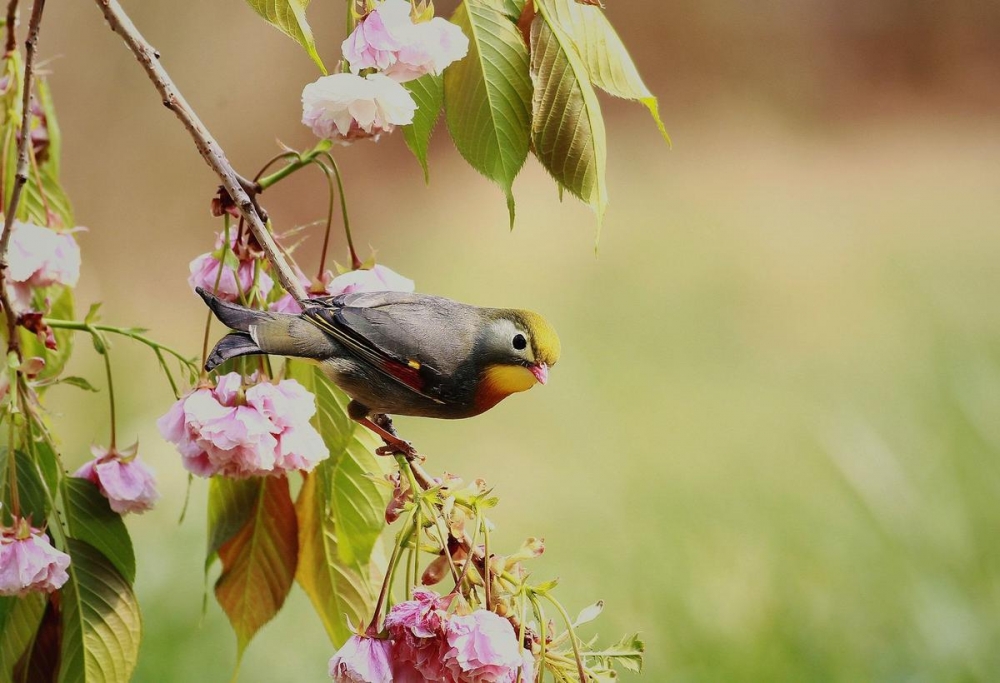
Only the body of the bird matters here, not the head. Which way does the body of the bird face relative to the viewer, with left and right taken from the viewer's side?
facing to the right of the viewer
